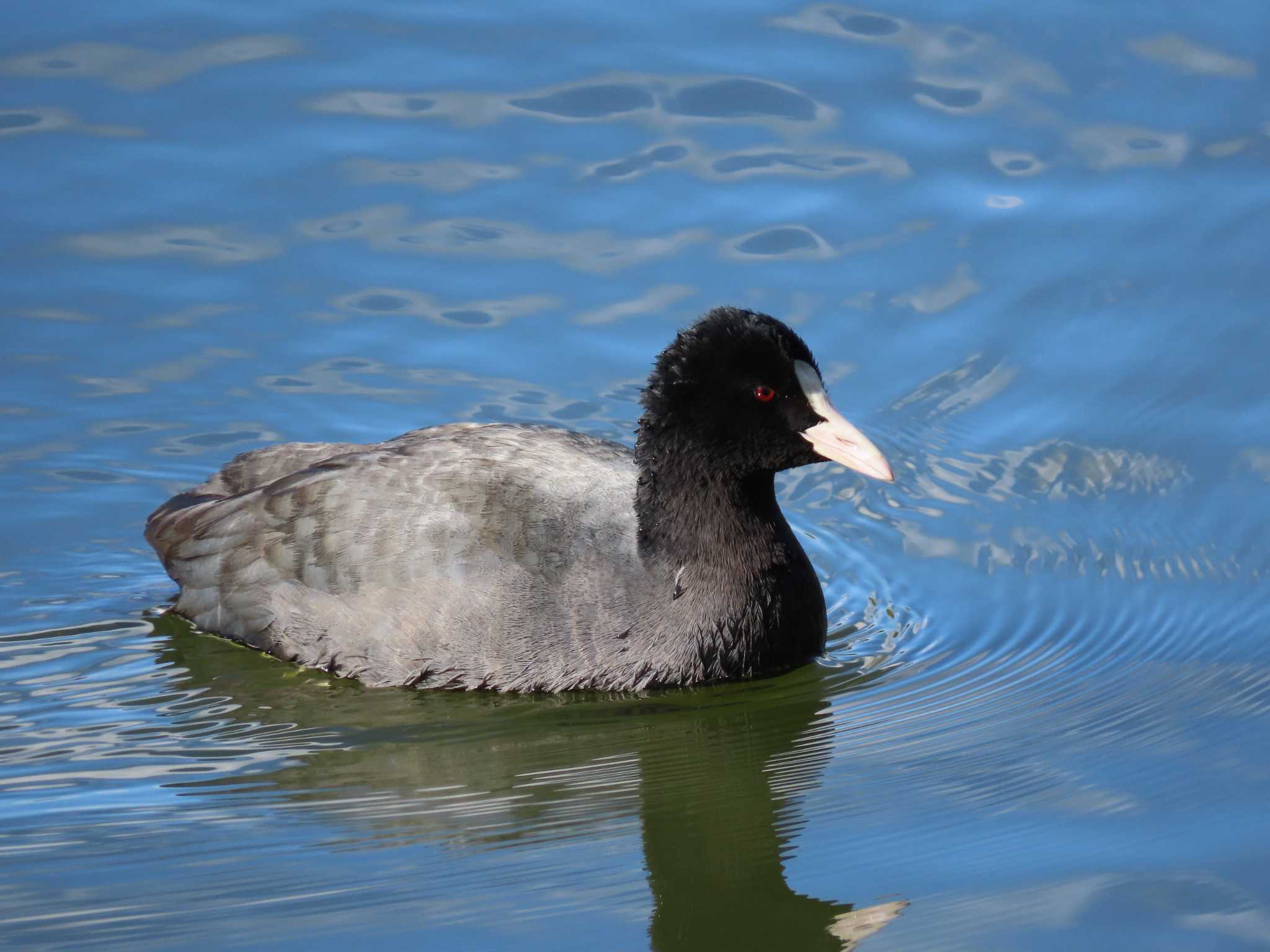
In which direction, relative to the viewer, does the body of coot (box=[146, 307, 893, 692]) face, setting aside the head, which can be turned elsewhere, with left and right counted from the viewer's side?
facing to the right of the viewer
